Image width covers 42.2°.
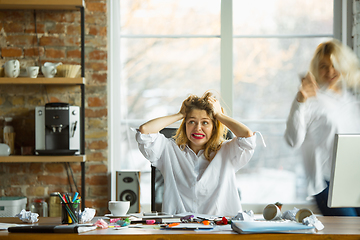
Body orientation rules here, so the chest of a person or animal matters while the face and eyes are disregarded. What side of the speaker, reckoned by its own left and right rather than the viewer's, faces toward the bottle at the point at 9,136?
right

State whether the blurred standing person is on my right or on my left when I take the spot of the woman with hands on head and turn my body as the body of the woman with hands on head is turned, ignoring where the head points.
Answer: on my left

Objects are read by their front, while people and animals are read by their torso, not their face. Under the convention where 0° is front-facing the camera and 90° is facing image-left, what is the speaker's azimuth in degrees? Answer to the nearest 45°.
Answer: approximately 0°
